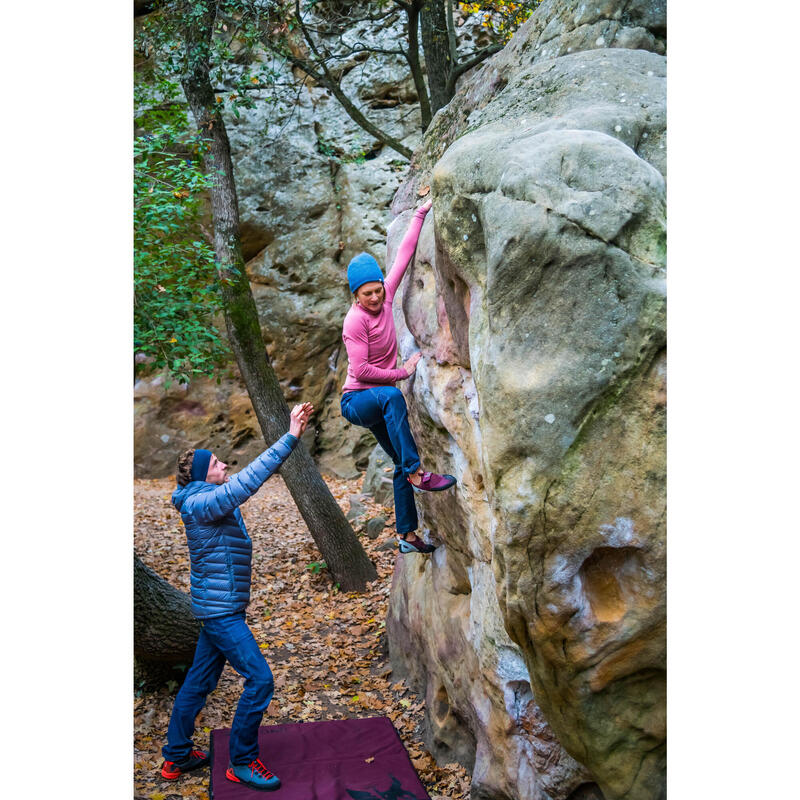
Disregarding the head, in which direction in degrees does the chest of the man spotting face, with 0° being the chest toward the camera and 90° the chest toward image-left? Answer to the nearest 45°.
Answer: approximately 270°
